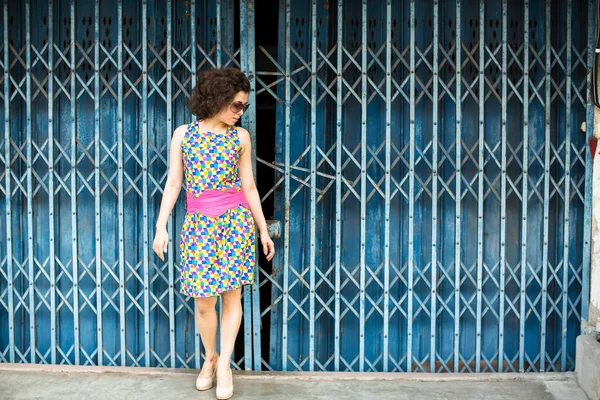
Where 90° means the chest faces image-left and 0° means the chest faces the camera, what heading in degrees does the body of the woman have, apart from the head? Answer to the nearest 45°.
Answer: approximately 0°

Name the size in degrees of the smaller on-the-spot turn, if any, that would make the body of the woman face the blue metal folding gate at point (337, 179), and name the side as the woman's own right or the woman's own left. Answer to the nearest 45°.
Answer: approximately 135° to the woman's own left

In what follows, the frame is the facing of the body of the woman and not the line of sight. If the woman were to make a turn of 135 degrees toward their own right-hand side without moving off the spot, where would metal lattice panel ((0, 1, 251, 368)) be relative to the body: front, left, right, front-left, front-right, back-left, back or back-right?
front
